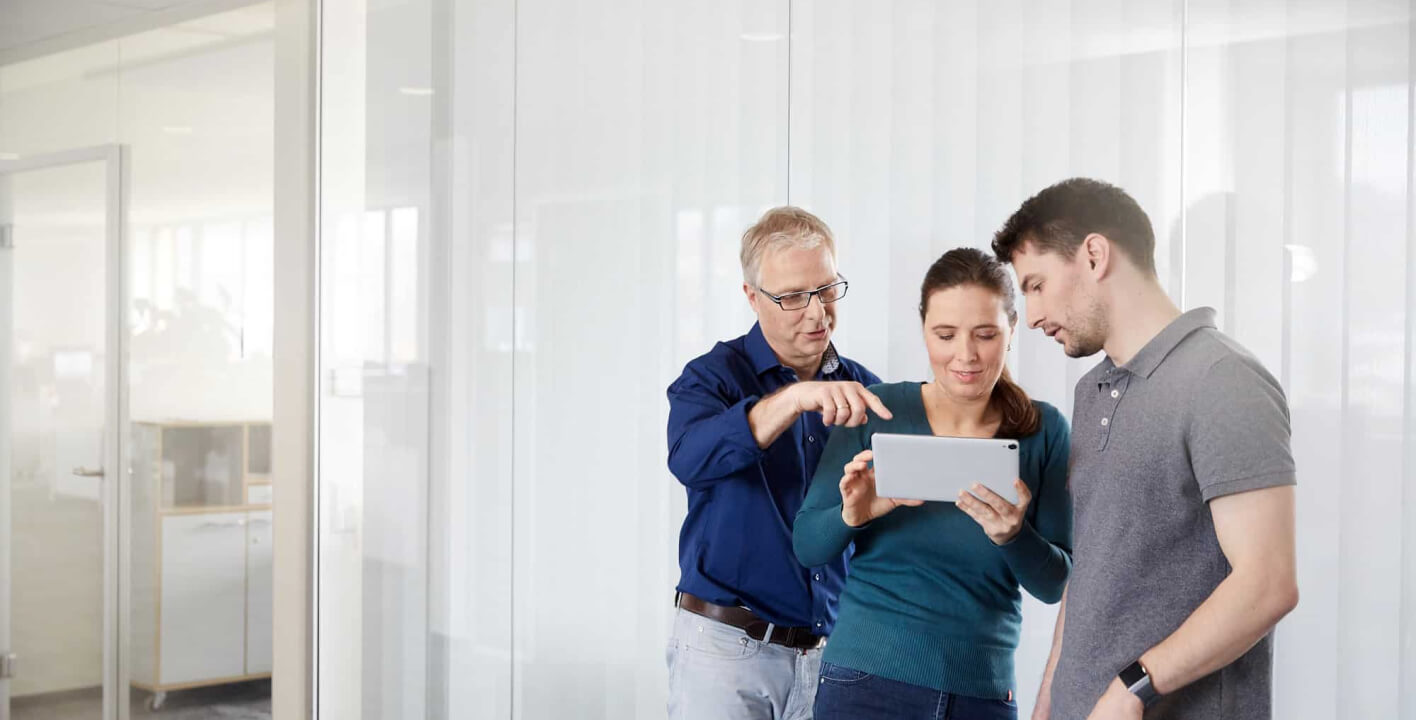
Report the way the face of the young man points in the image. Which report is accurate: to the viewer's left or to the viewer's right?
to the viewer's left

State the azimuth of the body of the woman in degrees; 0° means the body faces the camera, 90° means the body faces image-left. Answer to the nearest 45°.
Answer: approximately 0°

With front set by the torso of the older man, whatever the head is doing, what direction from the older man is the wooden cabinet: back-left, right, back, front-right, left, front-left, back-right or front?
back

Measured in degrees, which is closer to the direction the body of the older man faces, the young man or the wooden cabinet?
the young man

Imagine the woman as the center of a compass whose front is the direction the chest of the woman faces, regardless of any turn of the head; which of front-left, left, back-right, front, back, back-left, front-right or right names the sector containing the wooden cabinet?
back-right

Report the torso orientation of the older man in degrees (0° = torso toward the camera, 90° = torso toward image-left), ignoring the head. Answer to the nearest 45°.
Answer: approximately 315°

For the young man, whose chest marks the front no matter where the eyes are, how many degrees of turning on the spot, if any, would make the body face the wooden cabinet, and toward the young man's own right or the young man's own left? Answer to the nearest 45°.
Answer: approximately 90° to the young man's own right
